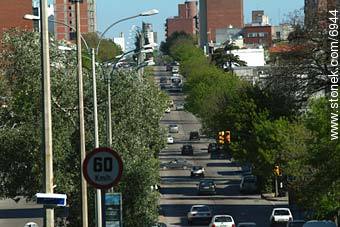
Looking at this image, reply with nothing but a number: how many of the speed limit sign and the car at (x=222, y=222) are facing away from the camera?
1

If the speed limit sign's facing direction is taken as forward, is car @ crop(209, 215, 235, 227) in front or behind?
behind

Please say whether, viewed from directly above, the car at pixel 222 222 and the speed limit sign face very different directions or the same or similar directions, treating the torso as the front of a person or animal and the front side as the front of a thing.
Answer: very different directions

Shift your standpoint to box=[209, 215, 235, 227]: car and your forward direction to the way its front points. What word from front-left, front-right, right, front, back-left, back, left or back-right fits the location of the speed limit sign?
back

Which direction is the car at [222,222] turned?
away from the camera
